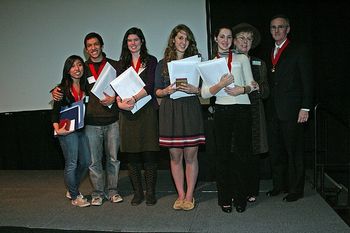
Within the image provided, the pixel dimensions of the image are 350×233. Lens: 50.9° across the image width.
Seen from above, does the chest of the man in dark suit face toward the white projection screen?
no

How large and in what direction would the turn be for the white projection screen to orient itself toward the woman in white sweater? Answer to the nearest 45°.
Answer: approximately 45° to its left

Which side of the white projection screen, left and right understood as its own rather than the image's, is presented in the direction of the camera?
front

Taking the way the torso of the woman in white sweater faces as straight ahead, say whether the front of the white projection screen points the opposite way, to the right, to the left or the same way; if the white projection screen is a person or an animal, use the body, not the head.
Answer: the same way

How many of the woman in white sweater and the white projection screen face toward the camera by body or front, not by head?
2

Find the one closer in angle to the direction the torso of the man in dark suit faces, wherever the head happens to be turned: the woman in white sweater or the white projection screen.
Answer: the woman in white sweater

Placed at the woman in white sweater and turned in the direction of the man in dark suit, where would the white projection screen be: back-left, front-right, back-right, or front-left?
back-left

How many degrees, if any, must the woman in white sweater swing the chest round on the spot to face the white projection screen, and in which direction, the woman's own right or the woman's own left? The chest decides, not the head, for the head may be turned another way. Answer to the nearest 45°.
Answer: approximately 135° to the woman's own right

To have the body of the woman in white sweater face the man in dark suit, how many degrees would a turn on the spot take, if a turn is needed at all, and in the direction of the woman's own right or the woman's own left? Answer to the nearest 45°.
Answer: approximately 135° to the woman's own left

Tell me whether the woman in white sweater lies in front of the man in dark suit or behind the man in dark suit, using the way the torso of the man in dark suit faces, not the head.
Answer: in front

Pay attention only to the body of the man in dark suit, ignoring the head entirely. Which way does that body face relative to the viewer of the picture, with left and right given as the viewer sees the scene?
facing the viewer and to the left of the viewer

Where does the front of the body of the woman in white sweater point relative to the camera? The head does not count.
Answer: toward the camera

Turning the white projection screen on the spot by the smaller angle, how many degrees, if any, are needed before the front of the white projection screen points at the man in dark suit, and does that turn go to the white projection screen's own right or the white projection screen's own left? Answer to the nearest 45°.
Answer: approximately 45° to the white projection screen's own left

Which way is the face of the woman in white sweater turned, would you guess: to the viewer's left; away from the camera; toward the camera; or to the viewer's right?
toward the camera
